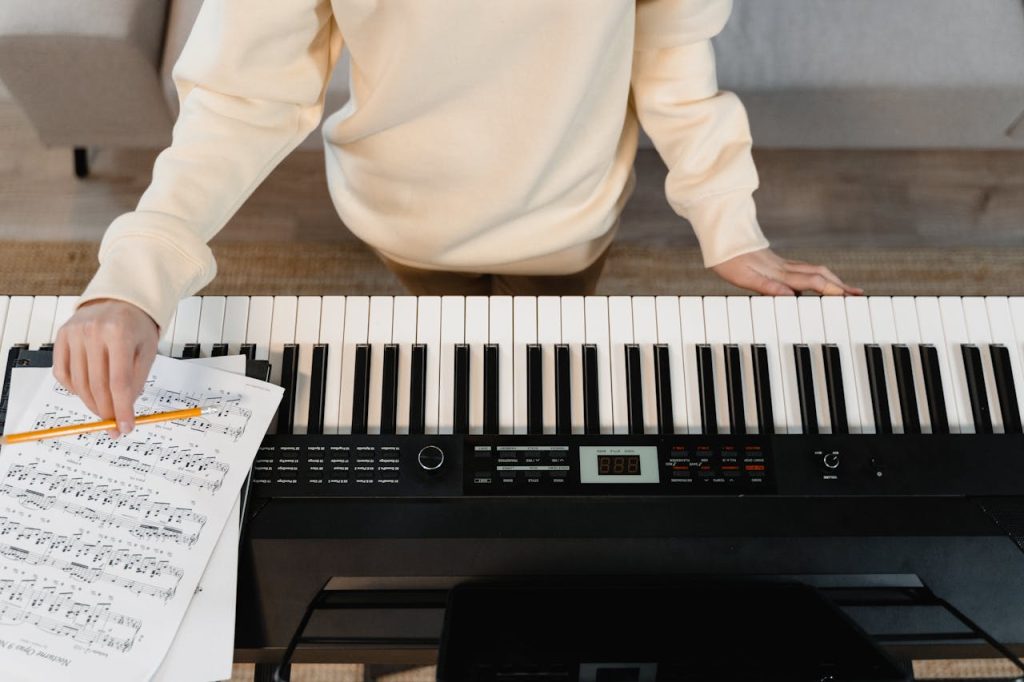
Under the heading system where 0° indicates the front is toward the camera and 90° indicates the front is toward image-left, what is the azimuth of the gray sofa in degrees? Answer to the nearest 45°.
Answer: approximately 0°

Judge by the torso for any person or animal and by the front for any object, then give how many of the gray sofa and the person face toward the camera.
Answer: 2
